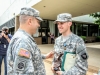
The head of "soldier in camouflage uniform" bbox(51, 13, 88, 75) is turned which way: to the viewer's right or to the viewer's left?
to the viewer's left

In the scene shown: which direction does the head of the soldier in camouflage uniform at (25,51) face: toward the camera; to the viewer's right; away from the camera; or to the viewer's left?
to the viewer's right

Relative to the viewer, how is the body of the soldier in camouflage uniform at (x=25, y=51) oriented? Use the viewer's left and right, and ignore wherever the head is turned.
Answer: facing to the right of the viewer

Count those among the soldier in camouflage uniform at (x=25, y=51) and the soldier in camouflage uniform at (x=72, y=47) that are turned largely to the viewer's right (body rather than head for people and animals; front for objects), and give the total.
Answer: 1

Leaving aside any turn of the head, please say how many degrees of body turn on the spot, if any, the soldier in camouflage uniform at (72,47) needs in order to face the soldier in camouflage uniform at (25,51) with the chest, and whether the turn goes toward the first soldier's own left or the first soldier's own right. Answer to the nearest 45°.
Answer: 0° — they already face them

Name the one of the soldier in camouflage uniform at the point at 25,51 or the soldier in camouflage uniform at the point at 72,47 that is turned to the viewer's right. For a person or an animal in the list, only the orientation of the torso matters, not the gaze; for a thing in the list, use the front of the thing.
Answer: the soldier in camouflage uniform at the point at 25,51

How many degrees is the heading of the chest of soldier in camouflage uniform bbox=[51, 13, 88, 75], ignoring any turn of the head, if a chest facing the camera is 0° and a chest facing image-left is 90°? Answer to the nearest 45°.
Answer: approximately 45°
